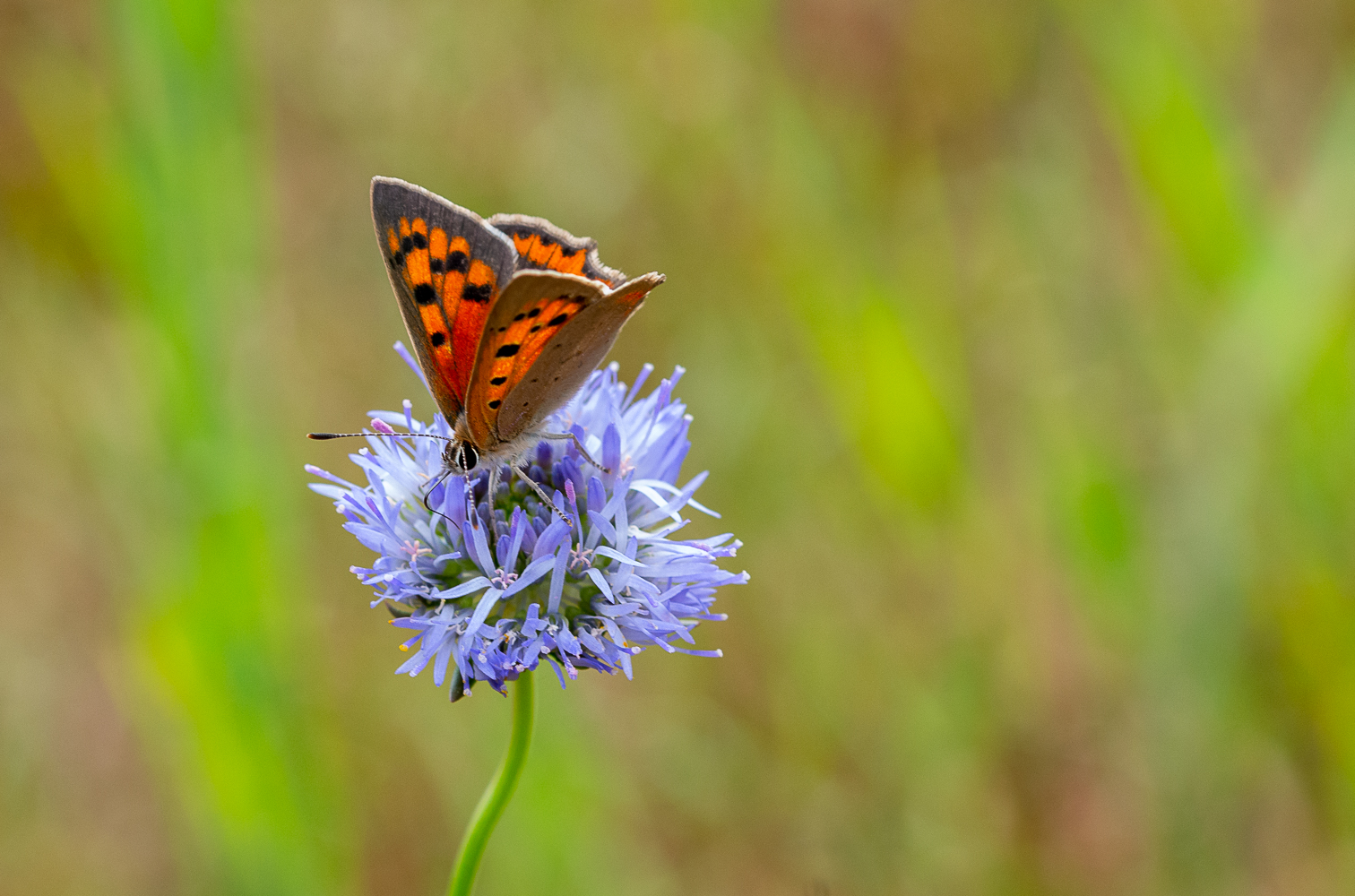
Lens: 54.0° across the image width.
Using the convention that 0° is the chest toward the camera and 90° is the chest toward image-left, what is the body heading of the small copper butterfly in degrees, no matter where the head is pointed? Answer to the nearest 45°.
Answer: approximately 45°
